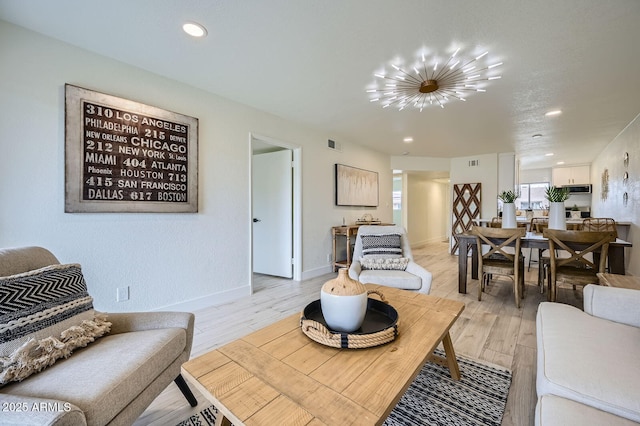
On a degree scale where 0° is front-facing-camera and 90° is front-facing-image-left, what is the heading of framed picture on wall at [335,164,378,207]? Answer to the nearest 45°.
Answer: approximately 315°

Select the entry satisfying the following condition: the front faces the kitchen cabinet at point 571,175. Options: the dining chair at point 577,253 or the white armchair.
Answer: the dining chair

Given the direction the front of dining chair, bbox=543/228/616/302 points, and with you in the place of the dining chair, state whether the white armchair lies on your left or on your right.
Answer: on your left

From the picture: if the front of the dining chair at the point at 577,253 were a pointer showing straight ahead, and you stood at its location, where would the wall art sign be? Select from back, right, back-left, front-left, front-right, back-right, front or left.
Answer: back-left

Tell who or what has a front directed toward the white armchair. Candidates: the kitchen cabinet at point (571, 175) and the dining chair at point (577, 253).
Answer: the kitchen cabinet

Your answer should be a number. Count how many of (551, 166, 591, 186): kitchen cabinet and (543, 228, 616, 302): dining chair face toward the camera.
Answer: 1

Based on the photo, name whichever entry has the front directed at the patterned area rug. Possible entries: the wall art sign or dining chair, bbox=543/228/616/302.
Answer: the wall art sign

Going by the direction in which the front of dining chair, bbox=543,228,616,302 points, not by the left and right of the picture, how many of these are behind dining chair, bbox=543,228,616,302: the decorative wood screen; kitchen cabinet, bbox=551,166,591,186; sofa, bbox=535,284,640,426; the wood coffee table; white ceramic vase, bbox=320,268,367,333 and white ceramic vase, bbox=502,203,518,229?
3

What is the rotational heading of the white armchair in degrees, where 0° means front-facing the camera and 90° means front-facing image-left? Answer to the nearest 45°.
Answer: approximately 0°

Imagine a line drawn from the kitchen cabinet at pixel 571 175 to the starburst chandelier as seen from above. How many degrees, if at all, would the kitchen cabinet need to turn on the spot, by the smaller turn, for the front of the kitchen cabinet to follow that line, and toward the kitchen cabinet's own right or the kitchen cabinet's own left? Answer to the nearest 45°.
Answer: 0° — it already faces it

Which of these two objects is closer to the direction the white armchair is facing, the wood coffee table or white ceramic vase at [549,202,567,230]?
the wood coffee table

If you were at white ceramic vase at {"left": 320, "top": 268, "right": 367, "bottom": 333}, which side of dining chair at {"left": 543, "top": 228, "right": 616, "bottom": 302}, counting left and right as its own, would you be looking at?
back

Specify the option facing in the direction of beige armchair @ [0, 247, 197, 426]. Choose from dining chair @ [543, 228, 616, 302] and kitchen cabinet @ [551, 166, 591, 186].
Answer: the kitchen cabinet

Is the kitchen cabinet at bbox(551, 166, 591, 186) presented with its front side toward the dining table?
yes

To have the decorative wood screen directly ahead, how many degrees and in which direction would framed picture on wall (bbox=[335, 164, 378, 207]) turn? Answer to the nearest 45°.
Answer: approximately 90° to its left

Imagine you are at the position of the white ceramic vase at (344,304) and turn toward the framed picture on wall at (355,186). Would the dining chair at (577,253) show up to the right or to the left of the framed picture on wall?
right
